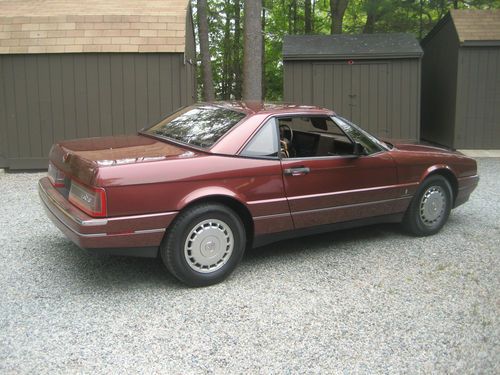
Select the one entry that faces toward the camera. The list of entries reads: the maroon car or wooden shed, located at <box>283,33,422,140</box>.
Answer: the wooden shed

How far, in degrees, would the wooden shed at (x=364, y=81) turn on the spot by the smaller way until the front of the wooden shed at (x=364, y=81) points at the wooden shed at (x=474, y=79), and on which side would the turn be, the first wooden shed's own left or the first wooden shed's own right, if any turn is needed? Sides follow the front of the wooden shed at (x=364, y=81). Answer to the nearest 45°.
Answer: approximately 135° to the first wooden shed's own left

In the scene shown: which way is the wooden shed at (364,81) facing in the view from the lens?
facing the viewer

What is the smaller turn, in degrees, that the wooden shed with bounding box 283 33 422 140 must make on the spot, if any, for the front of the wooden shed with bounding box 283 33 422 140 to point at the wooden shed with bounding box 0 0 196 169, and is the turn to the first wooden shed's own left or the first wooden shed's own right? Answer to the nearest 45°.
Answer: approximately 45° to the first wooden shed's own right

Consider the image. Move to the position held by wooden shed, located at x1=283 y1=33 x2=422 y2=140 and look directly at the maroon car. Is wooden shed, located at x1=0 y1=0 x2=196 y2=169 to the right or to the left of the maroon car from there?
right

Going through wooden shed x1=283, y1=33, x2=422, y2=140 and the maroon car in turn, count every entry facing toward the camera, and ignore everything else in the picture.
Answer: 1

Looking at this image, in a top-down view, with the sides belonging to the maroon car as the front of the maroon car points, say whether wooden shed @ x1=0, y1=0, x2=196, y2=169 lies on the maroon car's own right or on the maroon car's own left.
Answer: on the maroon car's own left

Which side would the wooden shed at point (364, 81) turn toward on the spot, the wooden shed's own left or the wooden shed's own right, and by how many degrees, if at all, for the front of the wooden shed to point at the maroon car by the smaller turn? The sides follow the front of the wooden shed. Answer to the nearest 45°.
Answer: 0° — it already faces it

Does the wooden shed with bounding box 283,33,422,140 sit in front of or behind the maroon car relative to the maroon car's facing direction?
in front

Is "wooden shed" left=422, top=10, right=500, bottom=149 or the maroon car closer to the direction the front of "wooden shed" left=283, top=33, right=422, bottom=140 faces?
the maroon car

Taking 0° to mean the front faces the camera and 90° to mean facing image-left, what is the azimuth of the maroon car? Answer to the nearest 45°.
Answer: approximately 225°
